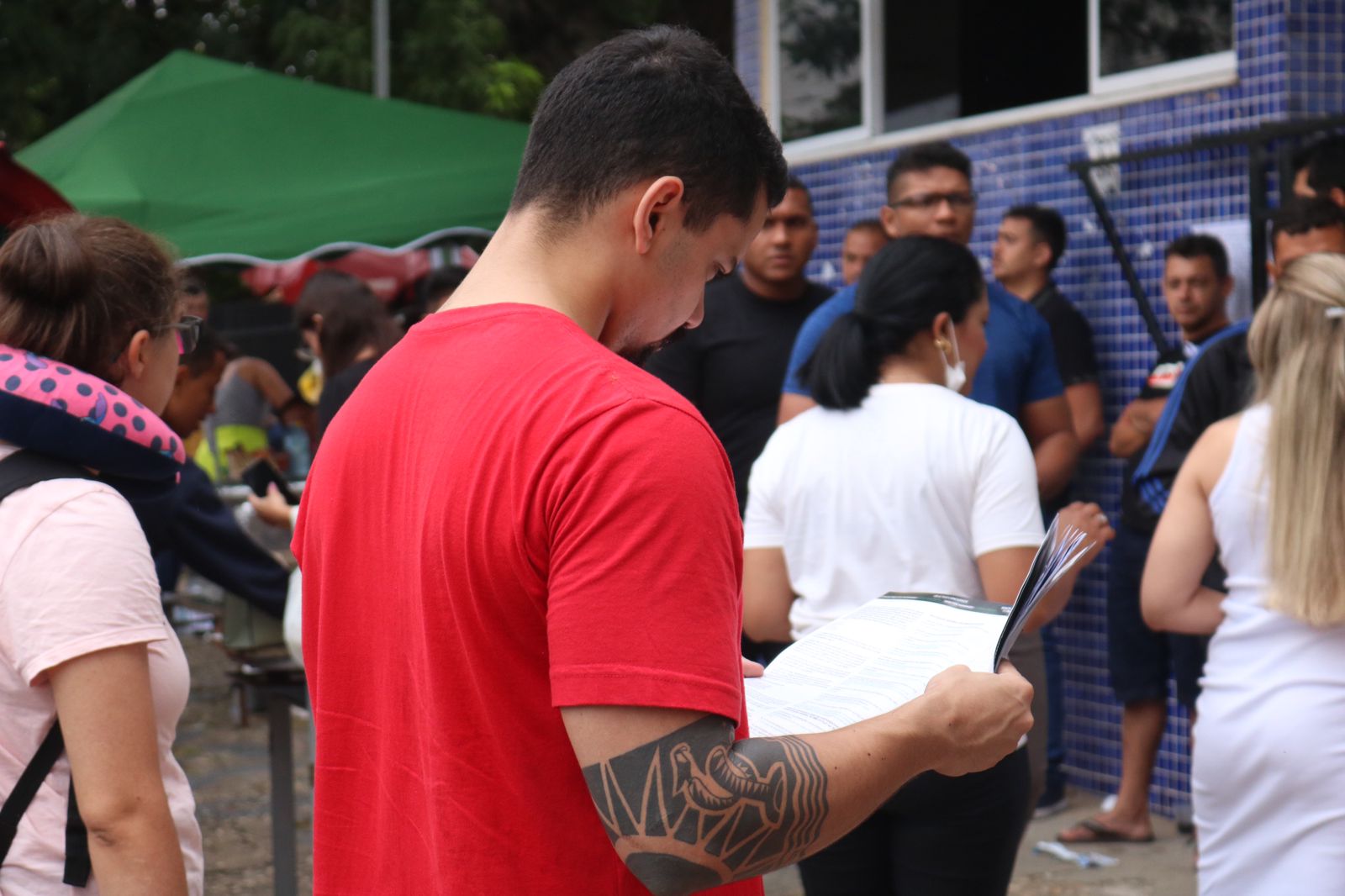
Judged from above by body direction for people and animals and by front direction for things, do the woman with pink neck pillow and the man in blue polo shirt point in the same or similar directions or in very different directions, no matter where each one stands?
very different directions

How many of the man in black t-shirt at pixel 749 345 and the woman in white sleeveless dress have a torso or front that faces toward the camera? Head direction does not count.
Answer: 1

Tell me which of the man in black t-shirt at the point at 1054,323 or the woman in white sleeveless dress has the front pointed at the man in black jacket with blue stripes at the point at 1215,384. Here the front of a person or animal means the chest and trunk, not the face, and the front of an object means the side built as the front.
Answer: the woman in white sleeveless dress

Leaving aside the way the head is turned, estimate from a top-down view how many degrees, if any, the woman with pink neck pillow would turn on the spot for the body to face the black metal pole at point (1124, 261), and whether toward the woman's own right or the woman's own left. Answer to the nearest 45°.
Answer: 0° — they already face it

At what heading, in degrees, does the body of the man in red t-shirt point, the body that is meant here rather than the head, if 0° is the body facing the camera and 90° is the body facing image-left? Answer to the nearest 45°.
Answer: approximately 225°

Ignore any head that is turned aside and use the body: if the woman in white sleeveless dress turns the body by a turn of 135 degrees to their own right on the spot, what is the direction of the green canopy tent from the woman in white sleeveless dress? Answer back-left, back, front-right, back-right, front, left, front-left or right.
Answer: back

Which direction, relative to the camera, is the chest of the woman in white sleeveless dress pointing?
away from the camera

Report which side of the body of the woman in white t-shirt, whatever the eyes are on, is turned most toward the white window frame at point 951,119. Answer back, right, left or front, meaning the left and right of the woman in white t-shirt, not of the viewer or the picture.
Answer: front

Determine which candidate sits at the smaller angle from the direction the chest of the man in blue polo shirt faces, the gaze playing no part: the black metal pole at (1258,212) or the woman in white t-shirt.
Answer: the woman in white t-shirt

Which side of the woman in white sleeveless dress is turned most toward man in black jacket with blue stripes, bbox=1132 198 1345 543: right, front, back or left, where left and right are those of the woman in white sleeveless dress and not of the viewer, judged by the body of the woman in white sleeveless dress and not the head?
front

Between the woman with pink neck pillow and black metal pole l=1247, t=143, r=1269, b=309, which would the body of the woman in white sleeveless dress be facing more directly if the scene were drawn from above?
the black metal pole

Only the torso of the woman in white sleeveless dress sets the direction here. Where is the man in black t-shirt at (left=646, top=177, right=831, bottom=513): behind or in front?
in front

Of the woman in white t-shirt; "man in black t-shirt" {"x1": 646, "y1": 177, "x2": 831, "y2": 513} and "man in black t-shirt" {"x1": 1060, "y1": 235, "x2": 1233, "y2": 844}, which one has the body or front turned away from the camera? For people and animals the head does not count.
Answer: the woman in white t-shirt

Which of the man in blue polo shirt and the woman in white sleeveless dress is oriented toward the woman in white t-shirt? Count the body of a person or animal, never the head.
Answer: the man in blue polo shirt
